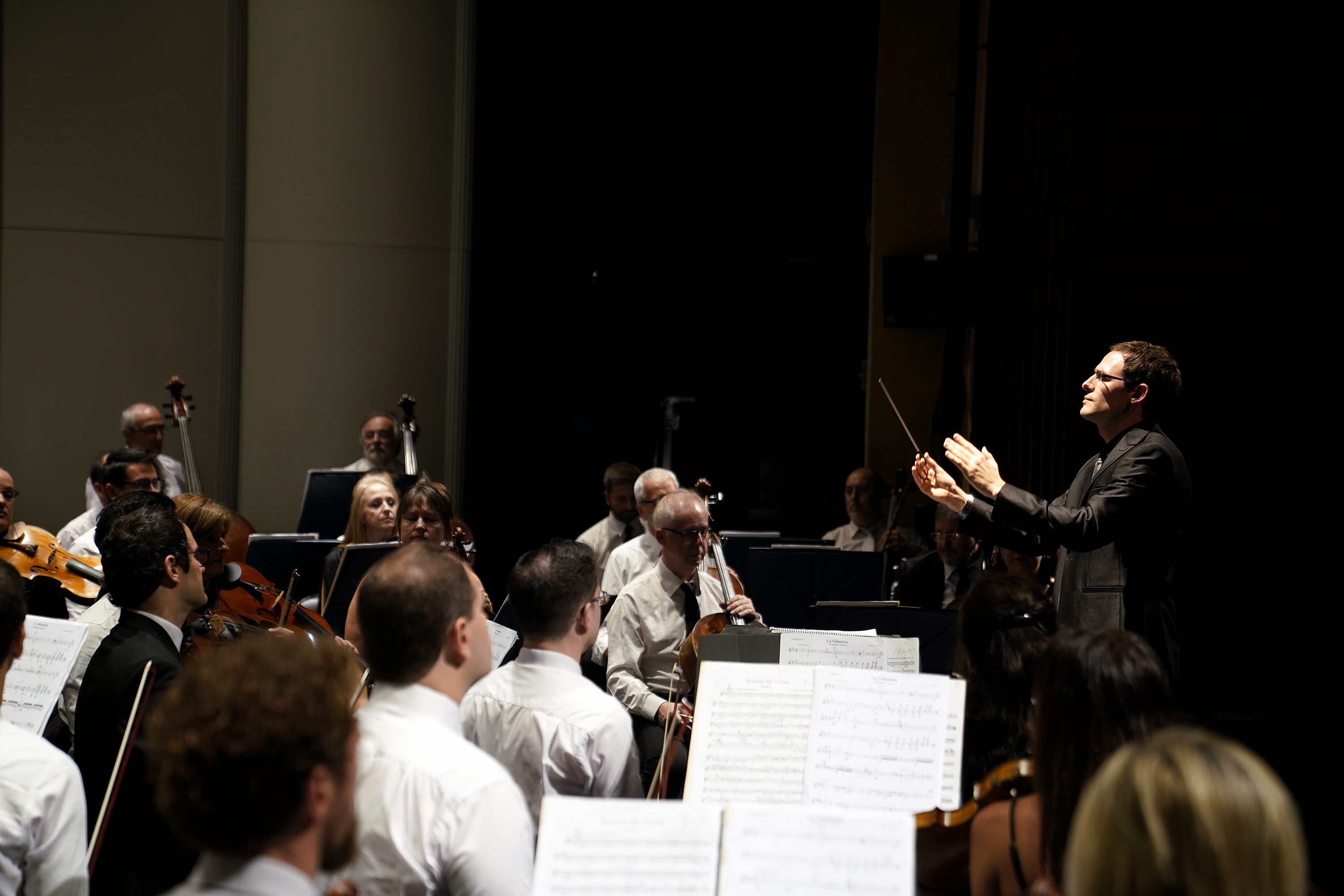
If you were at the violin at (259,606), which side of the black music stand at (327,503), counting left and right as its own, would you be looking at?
back

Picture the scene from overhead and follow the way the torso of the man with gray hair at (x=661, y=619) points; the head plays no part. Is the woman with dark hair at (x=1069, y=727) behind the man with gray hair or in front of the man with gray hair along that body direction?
in front

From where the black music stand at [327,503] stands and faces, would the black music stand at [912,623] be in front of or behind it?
behind

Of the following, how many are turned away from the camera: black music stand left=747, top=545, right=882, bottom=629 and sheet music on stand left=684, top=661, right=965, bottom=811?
1

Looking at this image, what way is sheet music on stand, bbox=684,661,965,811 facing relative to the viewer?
toward the camera

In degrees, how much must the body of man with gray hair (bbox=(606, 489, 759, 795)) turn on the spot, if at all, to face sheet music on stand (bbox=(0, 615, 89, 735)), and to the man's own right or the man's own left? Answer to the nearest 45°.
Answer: approximately 90° to the man's own right

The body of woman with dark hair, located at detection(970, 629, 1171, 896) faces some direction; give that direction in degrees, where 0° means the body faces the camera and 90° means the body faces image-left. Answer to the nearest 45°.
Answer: approximately 135°

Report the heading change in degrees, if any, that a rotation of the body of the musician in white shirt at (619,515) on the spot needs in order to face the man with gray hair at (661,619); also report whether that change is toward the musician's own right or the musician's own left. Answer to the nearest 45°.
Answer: approximately 45° to the musician's own right

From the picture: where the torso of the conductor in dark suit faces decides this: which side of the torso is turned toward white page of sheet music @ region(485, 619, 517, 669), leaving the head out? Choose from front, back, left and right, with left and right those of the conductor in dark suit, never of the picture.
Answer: front

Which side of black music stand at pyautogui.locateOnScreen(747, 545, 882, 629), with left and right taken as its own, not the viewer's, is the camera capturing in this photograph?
back

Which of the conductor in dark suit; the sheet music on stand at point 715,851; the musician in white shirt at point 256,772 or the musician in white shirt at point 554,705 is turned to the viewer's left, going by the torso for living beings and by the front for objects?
the conductor in dark suit

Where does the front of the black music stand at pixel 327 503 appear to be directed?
away from the camera

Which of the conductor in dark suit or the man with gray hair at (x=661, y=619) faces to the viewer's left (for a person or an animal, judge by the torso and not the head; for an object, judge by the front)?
the conductor in dark suit
